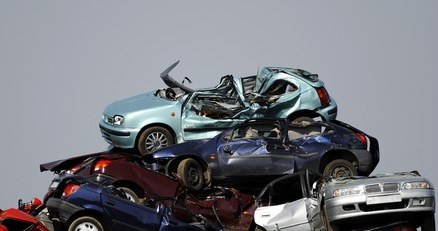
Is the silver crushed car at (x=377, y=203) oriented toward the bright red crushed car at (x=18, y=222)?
no

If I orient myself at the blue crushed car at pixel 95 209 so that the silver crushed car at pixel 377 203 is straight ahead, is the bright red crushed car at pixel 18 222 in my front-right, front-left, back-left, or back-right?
back-right

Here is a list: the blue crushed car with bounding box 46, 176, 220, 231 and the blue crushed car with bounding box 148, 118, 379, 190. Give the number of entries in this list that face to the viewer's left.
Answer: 1

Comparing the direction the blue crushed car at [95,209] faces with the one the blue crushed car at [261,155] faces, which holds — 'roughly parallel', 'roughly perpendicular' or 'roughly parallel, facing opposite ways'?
roughly parallel, facing opposite ways

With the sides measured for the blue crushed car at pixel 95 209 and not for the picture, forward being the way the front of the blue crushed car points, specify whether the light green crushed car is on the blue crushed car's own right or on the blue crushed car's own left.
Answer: on the blue crushed car's own left

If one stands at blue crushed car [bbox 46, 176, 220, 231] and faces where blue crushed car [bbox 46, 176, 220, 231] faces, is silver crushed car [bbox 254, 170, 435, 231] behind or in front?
in front

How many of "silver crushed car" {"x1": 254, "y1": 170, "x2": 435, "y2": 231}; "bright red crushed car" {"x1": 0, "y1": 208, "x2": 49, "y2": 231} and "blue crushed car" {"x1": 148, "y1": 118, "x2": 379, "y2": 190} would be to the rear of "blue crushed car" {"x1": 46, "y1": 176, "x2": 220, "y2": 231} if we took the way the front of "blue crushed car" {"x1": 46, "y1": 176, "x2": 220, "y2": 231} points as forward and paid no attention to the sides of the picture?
1

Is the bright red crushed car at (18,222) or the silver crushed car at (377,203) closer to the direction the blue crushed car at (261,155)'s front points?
the bright red crushed car

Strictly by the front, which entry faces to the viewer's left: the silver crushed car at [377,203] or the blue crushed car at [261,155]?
the blue crushed car

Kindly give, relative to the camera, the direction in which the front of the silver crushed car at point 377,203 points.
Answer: facing the viewer and to the right of the viewer

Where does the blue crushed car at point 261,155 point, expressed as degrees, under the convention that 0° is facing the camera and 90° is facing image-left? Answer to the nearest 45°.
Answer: approximately 90°

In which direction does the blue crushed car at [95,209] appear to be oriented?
to the viewer's right

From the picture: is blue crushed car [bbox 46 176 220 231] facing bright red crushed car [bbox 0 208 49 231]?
no

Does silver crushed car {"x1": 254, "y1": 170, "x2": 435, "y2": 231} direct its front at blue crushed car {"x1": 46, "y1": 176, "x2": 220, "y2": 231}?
no
